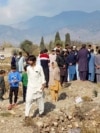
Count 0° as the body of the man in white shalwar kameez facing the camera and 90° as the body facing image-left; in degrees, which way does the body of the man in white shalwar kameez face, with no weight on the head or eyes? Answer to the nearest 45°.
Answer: approximately 45°
